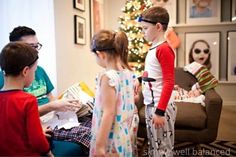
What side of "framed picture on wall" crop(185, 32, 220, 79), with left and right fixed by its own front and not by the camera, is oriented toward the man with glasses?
front

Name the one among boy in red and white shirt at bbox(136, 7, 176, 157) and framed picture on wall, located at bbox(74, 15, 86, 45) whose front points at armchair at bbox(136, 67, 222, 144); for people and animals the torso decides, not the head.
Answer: the framed picture on wall

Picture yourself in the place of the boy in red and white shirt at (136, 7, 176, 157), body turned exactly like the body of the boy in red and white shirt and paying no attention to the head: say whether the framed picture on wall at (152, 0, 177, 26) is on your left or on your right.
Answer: on your right

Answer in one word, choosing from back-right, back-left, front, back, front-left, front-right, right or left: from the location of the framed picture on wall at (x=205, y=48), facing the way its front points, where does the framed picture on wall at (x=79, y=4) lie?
front-right

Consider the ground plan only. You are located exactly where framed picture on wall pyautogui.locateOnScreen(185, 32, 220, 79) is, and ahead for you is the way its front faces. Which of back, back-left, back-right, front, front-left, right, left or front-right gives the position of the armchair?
front

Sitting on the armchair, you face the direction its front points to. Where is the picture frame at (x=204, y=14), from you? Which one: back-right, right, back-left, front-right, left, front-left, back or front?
back

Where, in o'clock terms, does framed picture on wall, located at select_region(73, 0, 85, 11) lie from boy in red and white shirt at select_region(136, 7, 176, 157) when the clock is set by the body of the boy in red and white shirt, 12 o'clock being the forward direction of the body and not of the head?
The framed picture on wall is roughly at 2 o'clock from the boy in red and white shirt.
